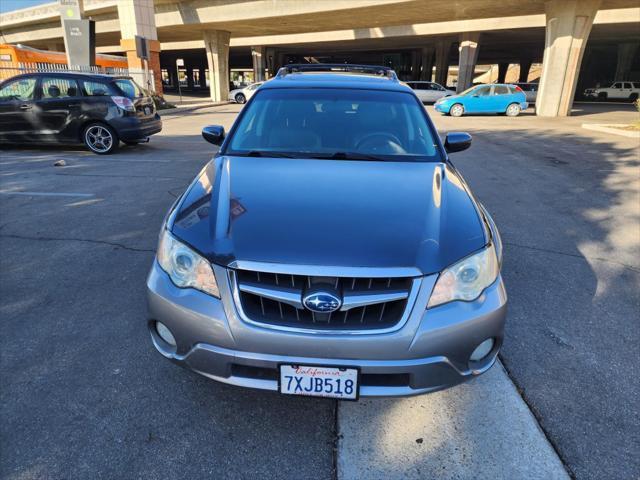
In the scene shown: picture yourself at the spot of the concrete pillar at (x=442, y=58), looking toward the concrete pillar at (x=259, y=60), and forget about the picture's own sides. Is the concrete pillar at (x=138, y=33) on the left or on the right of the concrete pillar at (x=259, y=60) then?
left

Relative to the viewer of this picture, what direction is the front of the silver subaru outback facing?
facing the viewer

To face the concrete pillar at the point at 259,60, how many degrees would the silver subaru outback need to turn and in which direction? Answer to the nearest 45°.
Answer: approximately 180°

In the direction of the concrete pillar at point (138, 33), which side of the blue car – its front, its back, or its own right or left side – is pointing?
front

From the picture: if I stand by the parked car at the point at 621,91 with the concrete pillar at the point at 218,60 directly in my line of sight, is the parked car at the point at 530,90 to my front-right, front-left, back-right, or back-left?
front-left

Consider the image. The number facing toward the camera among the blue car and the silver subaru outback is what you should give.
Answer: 1

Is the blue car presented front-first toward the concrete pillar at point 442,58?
no

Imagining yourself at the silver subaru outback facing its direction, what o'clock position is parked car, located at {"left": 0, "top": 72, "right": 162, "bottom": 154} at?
The parked car is roughly at 5 o'clock from the silver subaru outback.

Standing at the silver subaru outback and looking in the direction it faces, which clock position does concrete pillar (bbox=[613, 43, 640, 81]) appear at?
The concrete pillar is roughly at 7 o'clock from the silver subaru outback.

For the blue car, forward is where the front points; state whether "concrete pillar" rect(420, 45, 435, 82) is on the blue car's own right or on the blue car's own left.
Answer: on the blue car's own right

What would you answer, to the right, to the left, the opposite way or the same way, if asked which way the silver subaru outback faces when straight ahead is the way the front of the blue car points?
to the left

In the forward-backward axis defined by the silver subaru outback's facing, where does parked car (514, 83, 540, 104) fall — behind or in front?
behind

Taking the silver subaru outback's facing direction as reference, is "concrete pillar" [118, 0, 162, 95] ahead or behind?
behind

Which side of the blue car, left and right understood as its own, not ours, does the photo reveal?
left

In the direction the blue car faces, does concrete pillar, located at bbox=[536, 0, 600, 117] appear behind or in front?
behind

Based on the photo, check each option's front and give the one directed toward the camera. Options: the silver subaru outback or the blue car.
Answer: the silver subaru outback

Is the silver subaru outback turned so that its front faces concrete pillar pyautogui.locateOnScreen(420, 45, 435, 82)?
no
